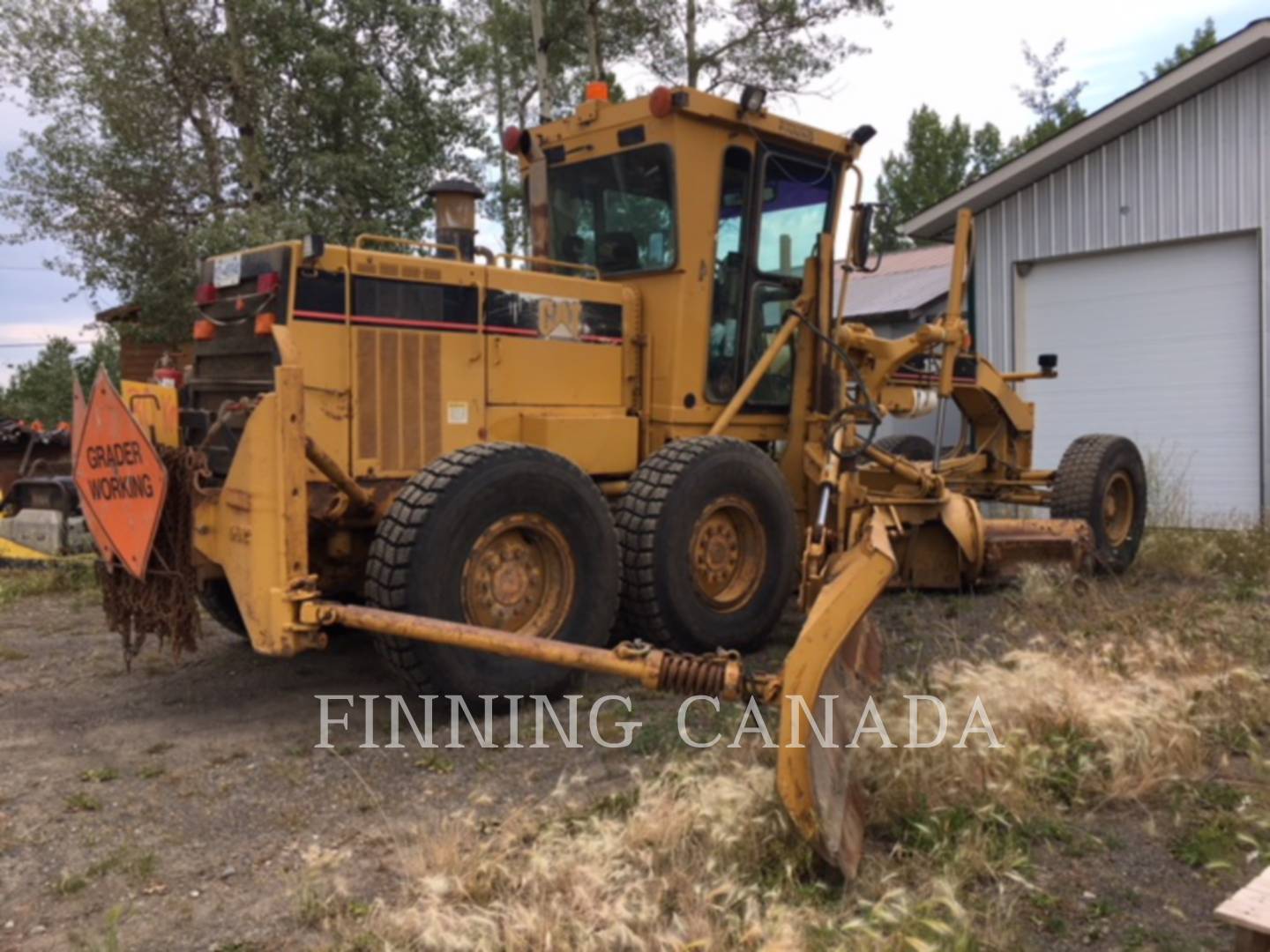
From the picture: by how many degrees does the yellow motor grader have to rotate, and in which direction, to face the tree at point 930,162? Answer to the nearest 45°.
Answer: approximately 45° to its left

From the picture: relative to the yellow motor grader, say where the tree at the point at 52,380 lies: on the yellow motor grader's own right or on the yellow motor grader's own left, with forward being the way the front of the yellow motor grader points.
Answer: on the yellow motor grader's own left

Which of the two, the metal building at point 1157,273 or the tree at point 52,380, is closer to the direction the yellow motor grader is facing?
the metal building

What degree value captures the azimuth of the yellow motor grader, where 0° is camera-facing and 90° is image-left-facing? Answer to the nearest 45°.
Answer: approximately 225°

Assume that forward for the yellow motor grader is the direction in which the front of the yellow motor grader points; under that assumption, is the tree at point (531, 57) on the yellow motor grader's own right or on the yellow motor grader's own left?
on the yellow motor grader's own left

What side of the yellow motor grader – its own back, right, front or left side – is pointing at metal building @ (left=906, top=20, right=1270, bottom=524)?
front

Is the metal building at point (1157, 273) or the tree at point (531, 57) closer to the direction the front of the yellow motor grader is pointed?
the metal building
